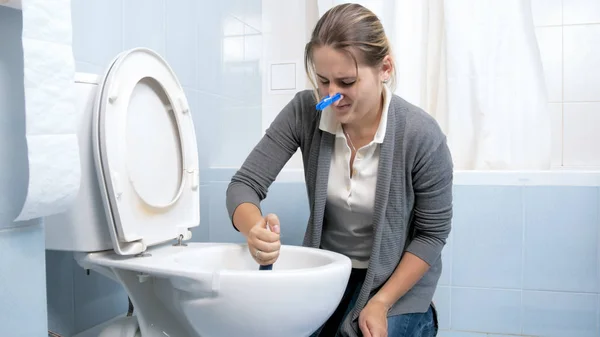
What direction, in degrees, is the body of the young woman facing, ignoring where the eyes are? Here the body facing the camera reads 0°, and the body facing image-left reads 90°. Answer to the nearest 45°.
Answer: approximately 45°

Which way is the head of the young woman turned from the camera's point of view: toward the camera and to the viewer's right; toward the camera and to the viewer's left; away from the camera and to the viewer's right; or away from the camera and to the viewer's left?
toward the camera and to the viewer's left

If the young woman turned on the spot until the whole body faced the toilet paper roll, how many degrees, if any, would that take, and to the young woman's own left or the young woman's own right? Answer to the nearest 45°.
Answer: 0° — they already face it

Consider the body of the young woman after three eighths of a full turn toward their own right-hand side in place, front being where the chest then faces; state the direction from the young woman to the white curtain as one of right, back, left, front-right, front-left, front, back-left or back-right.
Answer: front-right
